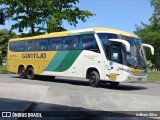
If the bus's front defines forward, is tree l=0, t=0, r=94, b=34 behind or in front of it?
behind

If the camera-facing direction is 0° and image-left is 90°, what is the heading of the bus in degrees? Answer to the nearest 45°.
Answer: approximately 315°
